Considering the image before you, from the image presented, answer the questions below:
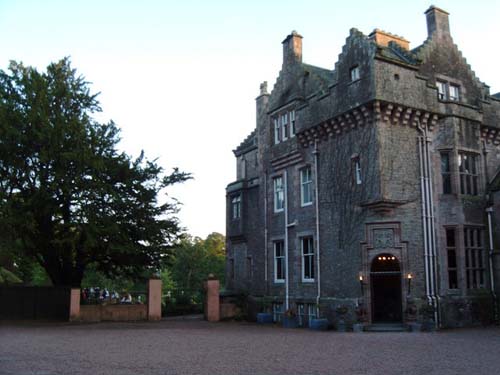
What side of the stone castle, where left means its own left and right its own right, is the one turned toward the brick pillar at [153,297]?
right

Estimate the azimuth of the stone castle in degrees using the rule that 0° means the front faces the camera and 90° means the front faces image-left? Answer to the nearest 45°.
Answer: approximately 0°

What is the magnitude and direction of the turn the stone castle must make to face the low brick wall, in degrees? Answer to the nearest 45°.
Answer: approximately 90° to its right

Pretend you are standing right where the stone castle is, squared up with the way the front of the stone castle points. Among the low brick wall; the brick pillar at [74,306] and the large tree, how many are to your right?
3

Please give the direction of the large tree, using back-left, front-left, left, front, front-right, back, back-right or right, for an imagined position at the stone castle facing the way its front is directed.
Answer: right

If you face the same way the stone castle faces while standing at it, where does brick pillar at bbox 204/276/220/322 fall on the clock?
The brick pillar is roughly at 4 o'clock from the stone castle.

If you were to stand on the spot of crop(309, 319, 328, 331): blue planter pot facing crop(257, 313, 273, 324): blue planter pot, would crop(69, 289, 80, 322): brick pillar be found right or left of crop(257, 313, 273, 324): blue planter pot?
left
